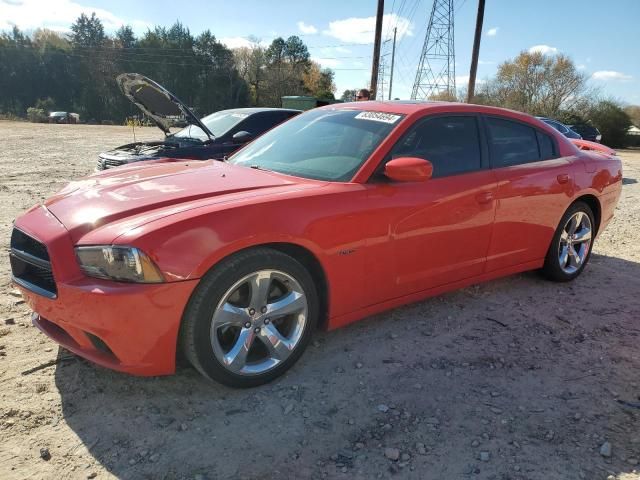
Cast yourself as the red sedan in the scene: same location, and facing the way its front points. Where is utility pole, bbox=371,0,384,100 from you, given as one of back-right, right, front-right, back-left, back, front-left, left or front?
back-right

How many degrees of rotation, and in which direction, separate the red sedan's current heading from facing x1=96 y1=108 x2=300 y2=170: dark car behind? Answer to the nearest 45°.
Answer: approximately 135° to its right

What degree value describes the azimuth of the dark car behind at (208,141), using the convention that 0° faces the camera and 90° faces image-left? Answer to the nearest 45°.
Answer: approximately 45°

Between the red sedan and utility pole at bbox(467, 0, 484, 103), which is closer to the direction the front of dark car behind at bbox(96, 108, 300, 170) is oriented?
the red sedan

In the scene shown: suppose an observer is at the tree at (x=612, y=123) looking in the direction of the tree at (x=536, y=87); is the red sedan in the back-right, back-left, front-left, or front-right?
back-left

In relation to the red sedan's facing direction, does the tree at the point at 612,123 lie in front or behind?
behind

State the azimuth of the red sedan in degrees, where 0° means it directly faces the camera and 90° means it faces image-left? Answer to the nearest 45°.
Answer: approximately 45°

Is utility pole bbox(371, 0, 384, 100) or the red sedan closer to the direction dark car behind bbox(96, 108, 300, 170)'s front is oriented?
the red sedan
